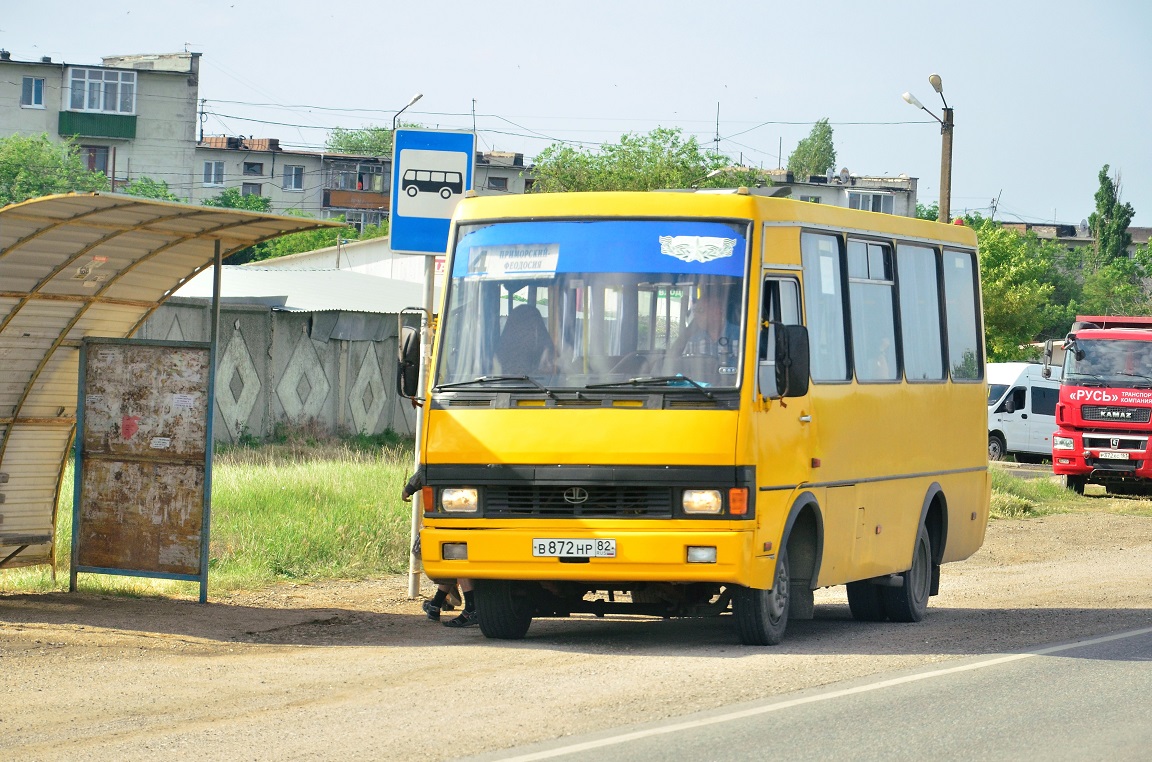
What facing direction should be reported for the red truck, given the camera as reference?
facing the viewer

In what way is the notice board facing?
toward the camera

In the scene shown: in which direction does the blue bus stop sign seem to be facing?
toward the camera

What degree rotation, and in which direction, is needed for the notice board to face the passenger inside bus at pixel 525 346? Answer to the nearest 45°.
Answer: approximately 45° to its left

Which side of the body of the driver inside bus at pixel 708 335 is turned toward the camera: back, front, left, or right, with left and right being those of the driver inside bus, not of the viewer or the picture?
front

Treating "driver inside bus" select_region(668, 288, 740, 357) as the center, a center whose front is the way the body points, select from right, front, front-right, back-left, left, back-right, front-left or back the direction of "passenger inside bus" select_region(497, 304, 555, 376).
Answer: right

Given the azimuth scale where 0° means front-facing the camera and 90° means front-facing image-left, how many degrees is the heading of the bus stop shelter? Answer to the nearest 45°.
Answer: approximately 315°

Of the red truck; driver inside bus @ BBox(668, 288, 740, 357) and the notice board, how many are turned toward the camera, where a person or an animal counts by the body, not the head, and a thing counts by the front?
3
